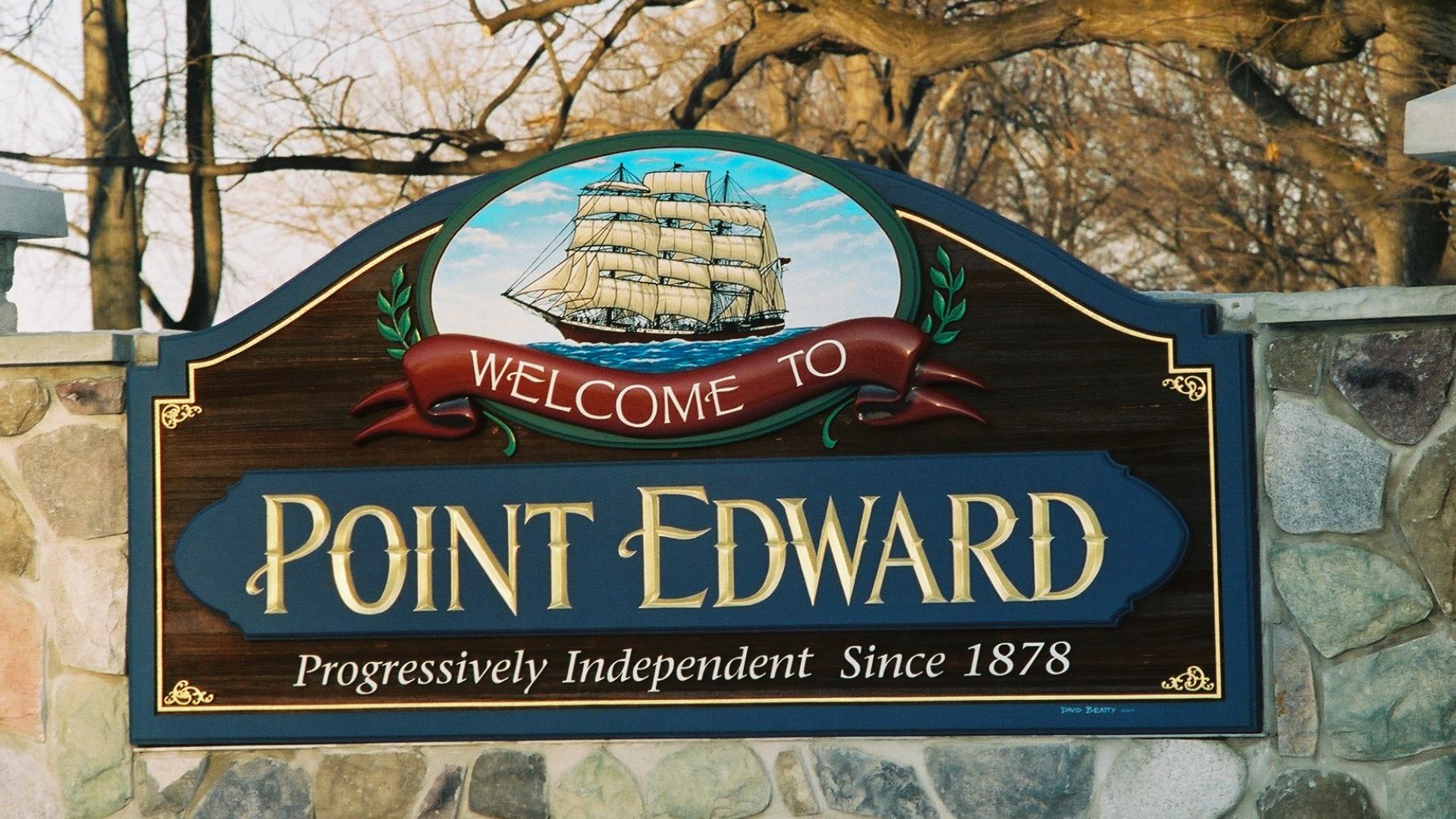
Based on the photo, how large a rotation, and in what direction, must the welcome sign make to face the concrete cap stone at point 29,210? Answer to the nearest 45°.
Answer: approximately 90° to its right

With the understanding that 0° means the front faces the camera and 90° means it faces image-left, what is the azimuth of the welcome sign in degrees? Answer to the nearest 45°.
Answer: approximately 0°

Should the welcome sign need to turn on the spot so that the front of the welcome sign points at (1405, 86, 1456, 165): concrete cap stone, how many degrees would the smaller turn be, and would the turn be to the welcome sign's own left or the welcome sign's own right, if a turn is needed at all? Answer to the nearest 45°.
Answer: approximately 90° to the welcome sign's own left
